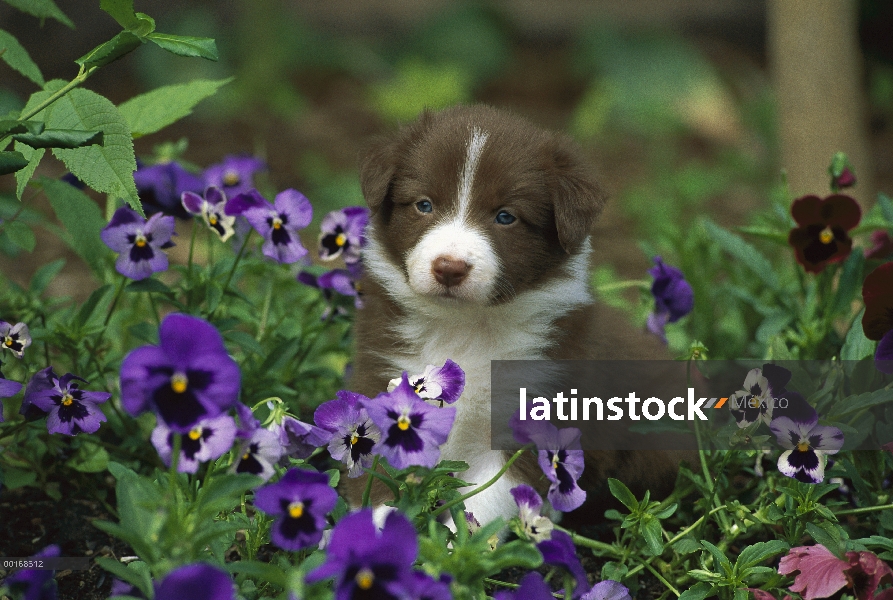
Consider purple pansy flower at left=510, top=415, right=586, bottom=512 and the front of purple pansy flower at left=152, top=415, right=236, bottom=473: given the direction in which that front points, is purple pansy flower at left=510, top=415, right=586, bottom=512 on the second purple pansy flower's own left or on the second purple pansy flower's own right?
on the second purple pansy flower's own left

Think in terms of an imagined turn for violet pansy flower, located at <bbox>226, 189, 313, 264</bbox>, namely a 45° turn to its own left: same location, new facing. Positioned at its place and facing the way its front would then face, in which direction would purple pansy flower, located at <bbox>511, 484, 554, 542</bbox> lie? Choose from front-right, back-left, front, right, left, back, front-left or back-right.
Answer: front

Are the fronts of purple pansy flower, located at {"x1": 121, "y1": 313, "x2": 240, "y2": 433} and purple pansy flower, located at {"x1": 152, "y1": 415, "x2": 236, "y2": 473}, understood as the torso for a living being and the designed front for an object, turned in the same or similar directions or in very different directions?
same or similar directions

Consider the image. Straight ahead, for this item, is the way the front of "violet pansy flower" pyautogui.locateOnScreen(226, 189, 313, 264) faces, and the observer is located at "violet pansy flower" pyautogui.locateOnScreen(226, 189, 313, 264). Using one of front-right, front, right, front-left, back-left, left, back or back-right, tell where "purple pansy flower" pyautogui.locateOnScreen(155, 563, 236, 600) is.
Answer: front

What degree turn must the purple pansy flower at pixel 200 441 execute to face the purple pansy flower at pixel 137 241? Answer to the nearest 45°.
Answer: approximately 180°

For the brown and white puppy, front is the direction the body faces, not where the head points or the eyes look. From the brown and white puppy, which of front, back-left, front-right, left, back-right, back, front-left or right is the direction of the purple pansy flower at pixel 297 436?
front

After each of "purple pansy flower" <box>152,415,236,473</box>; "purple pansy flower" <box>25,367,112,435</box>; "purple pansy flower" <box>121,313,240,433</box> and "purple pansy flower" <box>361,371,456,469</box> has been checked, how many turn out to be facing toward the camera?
4

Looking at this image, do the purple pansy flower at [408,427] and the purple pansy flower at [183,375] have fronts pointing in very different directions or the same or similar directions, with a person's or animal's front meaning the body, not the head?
same or similar directions

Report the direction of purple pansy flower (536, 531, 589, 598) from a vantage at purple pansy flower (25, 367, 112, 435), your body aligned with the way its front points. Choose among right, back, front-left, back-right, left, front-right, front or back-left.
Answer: front-left

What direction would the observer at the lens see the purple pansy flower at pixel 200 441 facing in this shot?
facing the viewer

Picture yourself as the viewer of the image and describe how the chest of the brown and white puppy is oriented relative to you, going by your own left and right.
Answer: facing the viewer and to the left of the viewer

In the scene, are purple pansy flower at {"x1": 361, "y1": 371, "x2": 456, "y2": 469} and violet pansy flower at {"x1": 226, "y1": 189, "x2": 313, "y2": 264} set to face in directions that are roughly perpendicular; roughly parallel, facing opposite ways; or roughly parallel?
roughly parallel

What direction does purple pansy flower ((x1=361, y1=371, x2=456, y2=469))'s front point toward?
toward the camera

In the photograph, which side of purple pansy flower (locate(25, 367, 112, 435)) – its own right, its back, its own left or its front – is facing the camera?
front

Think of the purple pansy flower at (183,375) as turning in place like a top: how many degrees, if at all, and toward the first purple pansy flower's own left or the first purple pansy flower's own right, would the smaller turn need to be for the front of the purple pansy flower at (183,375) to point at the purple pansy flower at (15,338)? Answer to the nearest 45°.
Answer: approximately 135° to the first purple pansy flower's own right

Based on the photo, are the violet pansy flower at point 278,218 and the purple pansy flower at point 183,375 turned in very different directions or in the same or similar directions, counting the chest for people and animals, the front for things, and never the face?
same or similar directions

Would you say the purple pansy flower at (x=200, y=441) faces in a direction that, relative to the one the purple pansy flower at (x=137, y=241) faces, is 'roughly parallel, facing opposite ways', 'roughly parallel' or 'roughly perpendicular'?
roughly parallel
